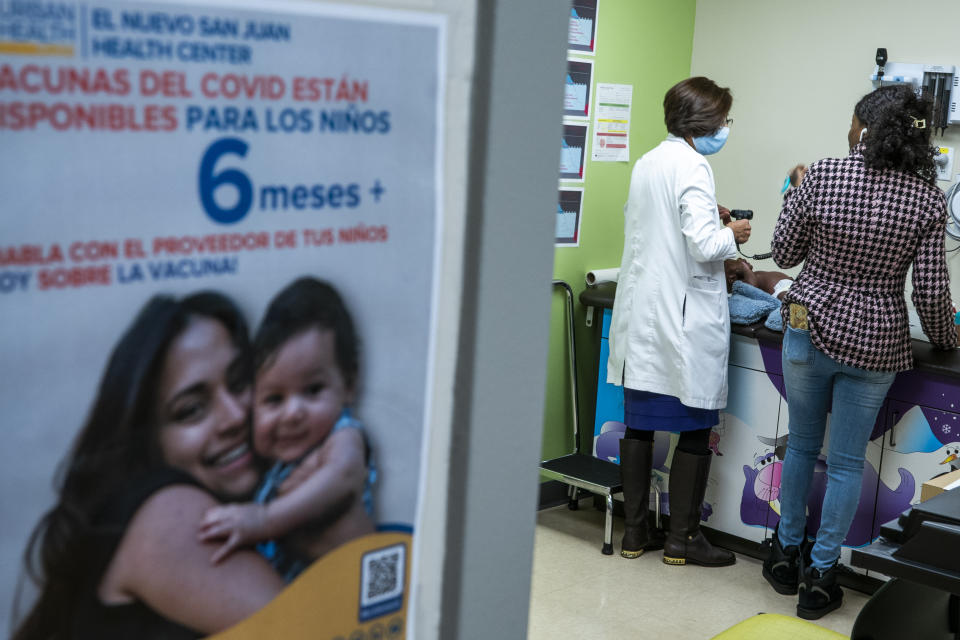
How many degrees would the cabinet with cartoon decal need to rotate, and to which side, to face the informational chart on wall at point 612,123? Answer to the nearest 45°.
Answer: approximately 90° to its right

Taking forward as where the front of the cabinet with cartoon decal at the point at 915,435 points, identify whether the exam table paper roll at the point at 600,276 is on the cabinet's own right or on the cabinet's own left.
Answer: on the cabinet's own right

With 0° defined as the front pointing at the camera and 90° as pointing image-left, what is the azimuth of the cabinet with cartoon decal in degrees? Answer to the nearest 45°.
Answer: approximately 45°

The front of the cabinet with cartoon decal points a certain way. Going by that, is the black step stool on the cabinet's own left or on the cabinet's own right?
on the cabinet's own right

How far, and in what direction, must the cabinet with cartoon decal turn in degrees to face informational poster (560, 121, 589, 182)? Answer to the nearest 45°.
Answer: approximately 45° to its right

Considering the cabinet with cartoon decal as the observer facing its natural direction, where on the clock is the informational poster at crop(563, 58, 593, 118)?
The informational poster is roughly at 2 o'clock from the cabinet with cartoon decal.

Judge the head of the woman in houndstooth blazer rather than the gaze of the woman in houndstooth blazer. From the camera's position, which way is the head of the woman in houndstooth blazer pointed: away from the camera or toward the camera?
away from the camera

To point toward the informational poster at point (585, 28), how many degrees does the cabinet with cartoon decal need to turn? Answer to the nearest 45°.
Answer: approximately 45° to its right
